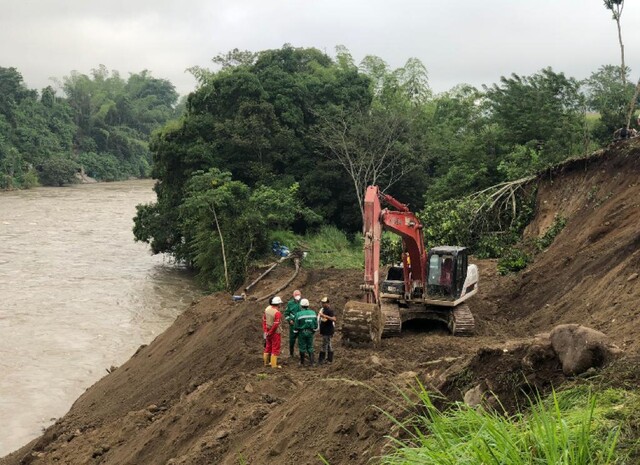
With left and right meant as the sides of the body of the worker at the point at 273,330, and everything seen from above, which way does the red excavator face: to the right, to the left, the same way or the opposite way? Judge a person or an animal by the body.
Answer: the opposite way

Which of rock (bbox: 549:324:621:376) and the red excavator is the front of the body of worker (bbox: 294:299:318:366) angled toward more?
the red excavator

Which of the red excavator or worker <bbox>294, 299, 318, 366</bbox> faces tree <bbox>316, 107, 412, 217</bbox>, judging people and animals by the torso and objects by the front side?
the worker

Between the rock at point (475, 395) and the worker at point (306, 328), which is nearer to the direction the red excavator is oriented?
the worker

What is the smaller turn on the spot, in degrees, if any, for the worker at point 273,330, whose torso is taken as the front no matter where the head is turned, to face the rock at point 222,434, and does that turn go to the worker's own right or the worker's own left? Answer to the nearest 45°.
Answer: approximately 135° to the worker's own right

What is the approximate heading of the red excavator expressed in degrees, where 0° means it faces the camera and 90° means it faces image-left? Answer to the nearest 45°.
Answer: approximately 45°

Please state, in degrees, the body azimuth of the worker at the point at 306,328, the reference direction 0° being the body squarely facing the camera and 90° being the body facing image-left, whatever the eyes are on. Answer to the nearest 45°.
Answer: approximately 180°

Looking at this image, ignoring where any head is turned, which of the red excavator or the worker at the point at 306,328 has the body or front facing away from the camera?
the worker

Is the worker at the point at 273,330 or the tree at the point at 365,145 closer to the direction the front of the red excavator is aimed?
the worker

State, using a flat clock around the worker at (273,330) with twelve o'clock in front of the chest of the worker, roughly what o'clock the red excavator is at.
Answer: The red excavator is roughly at 12 o'clock from the worker.

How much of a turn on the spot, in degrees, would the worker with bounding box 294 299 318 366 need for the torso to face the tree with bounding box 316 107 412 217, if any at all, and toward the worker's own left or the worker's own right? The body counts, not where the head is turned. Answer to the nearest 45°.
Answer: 0° — they already face it

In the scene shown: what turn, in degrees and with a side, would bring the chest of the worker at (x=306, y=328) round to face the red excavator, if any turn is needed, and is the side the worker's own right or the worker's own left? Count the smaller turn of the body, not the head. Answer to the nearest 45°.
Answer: approximately 45° to the worker's own right

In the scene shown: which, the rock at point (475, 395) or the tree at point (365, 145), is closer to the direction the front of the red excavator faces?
the rock

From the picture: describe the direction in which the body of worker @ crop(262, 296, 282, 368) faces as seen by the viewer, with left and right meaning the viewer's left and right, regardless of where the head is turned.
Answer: facing away from the viewer and to the right of the viewer
